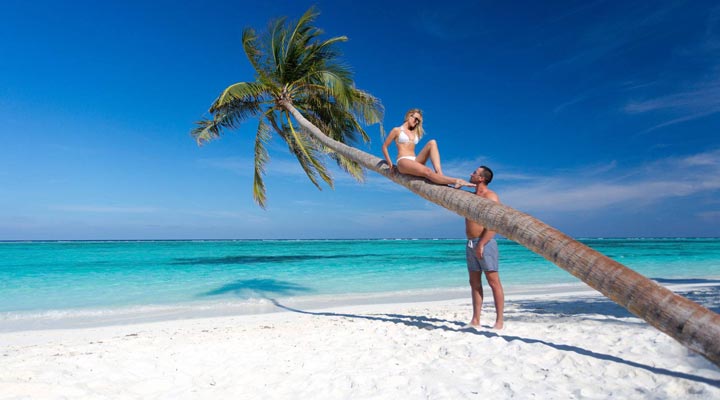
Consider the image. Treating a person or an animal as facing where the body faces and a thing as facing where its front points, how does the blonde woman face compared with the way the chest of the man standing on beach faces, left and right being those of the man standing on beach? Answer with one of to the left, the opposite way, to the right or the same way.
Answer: to the left

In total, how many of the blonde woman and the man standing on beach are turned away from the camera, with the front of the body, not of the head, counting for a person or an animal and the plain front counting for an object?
0

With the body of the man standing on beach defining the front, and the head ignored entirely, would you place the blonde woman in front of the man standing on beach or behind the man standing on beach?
in front

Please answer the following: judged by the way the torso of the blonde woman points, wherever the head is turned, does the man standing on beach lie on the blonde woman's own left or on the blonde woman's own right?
on the blonde woman's own left

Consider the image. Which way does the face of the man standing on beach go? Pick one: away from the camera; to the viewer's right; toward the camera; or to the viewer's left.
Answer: to the viewer's left

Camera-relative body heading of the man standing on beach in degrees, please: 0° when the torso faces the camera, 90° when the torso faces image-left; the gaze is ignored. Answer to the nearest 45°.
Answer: approximately 45°
